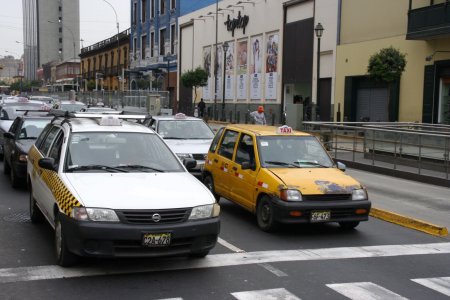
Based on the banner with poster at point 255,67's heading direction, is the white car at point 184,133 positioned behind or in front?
in front

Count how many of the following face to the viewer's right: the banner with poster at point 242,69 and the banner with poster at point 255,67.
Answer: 0

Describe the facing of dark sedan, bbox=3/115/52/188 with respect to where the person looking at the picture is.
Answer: facing the viewer and to the right of the viewer

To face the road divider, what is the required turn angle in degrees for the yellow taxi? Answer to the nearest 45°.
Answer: approximately 45° to its left

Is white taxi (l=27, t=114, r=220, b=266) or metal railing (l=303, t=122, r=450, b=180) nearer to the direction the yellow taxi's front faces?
the white taxi

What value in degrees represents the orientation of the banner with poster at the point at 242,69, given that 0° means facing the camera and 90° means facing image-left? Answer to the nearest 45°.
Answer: approximately 45°

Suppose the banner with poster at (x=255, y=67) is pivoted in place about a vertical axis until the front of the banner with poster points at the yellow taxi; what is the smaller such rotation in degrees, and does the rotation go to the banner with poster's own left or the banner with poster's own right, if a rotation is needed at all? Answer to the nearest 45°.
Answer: approximately 45° to the banner with poster's own left

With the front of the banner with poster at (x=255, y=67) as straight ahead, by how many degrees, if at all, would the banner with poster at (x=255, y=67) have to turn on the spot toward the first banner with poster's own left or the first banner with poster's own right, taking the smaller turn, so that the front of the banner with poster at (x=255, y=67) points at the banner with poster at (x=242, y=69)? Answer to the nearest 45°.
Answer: approximately 90° to the first banner with poster's own right

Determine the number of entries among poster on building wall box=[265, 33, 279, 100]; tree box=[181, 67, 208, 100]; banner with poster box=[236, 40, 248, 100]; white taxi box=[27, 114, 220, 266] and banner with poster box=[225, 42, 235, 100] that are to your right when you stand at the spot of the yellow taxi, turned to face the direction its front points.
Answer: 1

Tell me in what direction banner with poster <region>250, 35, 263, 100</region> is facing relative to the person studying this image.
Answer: facing the viewer and to the left of the viewer

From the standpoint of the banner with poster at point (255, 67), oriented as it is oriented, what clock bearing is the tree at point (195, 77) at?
The tree is roughly at 3 o'clock from the banner with poster.
